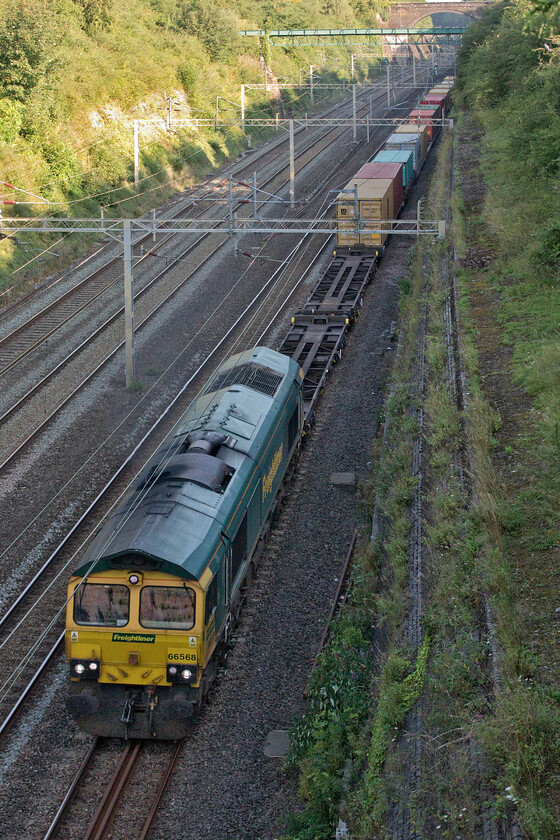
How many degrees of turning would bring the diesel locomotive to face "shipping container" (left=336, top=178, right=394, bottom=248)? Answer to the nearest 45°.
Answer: approximately 180°

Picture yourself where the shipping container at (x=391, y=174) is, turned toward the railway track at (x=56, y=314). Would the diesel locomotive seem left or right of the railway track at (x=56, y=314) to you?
left

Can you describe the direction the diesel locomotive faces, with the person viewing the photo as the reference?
facing the viewer

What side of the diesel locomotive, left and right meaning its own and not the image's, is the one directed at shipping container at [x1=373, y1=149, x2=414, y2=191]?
back

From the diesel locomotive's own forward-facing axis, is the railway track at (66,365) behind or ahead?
behind

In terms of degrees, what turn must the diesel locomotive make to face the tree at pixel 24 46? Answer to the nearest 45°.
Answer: approximately 180°

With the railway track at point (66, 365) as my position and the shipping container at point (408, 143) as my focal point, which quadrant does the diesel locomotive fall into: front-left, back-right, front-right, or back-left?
back-right

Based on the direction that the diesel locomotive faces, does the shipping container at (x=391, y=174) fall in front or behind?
behind

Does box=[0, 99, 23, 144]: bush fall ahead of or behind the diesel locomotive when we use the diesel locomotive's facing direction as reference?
behind
